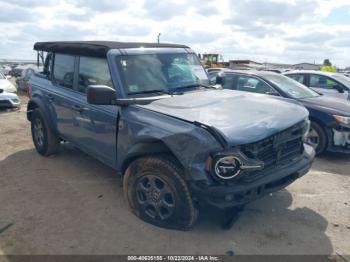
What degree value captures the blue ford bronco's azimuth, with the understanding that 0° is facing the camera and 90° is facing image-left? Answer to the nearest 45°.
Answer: approximately 315°

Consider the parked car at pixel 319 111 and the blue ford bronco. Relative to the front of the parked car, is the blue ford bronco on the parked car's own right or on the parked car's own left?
on the parked car's own right

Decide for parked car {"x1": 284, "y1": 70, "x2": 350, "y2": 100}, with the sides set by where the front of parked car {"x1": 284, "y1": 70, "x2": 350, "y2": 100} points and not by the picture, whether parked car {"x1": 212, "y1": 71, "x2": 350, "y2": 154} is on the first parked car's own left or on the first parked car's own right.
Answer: on the first parked car's own right

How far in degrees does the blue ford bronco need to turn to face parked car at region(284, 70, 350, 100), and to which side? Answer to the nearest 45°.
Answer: approximately 90° to its left

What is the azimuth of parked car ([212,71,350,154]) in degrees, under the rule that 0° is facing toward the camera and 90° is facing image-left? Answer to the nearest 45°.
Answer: approximately 315°

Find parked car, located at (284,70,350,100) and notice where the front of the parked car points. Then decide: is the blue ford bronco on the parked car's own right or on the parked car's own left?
on the parked car's own right

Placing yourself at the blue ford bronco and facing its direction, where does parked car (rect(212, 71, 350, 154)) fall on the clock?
The parked car is roughly at 9 o'clock from the blue ford bronco.

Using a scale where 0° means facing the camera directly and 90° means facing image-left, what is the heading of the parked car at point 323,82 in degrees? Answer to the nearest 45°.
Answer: approximately 315°
